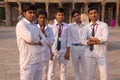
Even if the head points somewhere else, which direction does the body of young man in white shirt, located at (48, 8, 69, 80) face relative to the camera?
toward the camera

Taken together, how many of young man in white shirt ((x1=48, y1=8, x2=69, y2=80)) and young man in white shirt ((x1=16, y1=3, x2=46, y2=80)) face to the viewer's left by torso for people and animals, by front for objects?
0

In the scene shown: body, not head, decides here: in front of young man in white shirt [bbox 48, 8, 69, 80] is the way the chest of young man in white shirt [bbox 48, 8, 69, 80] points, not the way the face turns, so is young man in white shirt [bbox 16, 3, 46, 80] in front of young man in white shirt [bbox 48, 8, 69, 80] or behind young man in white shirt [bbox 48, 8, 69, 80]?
in front

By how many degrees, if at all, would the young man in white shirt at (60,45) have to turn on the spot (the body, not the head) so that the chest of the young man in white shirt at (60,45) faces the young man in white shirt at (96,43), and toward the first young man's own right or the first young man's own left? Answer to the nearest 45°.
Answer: approximately 45° to the first young man's own left

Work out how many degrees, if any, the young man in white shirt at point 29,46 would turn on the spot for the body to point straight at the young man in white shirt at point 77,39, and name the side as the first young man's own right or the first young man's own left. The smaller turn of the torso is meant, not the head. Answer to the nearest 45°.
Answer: approximately 90° to the first young man's own left

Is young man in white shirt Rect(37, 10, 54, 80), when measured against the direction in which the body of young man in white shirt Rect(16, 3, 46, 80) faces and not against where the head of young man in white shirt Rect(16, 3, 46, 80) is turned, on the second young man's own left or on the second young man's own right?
on the second young man's own left

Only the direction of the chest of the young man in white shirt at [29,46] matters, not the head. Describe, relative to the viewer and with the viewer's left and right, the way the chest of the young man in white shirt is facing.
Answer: facing the viewer and to the right of the viewer

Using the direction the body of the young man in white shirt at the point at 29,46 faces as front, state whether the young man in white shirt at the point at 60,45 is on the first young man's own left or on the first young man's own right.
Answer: on the first young man's own left
